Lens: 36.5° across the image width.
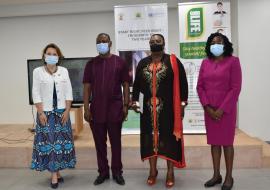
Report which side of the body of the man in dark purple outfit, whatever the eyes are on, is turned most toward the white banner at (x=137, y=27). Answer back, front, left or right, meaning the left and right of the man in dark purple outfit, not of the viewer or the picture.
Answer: back

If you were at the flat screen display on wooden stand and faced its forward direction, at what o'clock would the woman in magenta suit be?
The woman in magenta suit is roughly at 11 o'clock from the flat screen display on wooden stand.

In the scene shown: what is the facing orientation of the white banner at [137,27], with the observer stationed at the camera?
facing the viewer

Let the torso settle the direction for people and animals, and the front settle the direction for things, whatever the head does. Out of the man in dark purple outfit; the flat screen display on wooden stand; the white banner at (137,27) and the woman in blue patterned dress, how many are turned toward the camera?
4

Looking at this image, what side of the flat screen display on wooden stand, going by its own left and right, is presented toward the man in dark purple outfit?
front

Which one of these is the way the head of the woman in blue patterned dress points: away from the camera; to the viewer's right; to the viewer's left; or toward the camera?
toward the camera

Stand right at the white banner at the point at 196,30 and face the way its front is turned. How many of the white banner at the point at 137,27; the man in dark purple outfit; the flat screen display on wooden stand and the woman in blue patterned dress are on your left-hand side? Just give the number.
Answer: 0

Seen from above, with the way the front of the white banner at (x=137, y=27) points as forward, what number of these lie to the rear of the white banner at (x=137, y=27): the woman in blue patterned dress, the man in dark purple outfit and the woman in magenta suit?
0

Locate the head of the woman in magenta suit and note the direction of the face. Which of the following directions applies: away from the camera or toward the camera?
toward the camera

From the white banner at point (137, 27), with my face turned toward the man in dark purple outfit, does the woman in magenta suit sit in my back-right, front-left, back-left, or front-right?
front-left

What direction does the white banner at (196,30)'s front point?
toward the camera

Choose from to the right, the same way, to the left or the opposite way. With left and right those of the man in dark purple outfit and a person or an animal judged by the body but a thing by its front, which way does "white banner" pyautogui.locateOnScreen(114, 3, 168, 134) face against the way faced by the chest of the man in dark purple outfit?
the same way

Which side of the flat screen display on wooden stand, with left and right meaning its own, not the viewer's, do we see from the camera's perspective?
front

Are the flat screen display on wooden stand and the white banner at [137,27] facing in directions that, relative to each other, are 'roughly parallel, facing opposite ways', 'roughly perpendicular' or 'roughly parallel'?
roughly parallel

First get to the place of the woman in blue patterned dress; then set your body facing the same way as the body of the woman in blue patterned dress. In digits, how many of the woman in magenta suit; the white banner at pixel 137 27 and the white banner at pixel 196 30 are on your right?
0

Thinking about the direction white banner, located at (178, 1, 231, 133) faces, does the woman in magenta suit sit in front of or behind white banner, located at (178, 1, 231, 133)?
in front

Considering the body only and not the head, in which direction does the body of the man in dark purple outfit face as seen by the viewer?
toward the camera
